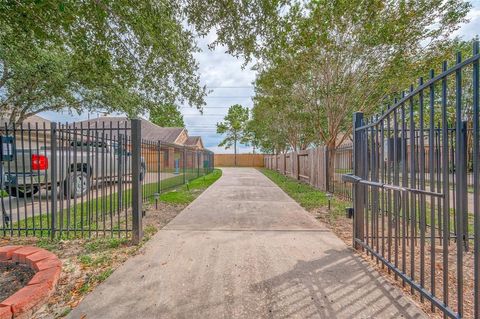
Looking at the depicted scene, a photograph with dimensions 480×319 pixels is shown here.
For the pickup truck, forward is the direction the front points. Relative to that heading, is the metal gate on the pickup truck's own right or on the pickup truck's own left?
on the pickup truck's own right

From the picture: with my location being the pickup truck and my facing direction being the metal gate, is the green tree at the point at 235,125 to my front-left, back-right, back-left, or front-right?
back-left

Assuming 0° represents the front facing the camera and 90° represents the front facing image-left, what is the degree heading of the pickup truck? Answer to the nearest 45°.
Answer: approximately 225°

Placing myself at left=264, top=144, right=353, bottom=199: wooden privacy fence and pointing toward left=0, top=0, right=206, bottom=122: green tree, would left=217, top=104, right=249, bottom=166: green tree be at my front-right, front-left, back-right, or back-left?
back-right

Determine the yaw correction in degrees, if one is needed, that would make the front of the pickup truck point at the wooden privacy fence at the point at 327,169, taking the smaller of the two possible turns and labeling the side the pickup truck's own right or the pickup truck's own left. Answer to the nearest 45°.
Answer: approximately 45° to the pickup truck's own right

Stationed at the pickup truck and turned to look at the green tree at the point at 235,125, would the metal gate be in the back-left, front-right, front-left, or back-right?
back-right

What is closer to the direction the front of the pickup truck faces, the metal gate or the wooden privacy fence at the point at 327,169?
the wooden privacy fence

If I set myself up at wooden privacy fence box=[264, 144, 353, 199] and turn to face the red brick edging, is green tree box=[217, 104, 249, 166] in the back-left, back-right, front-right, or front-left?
back-right
